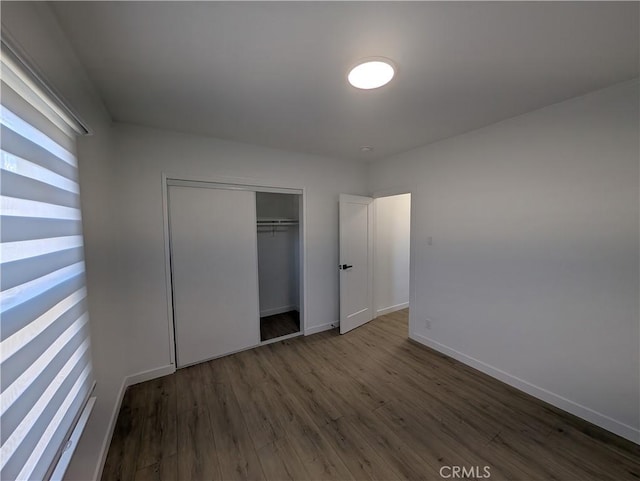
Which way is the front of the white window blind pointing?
to the viewer's right

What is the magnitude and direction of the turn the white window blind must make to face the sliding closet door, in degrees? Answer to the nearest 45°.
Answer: approximately 45° to its left

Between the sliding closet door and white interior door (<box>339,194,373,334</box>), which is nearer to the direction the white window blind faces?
the white interior door

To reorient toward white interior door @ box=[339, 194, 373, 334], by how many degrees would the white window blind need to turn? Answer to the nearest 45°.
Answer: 0° — it already faces it
